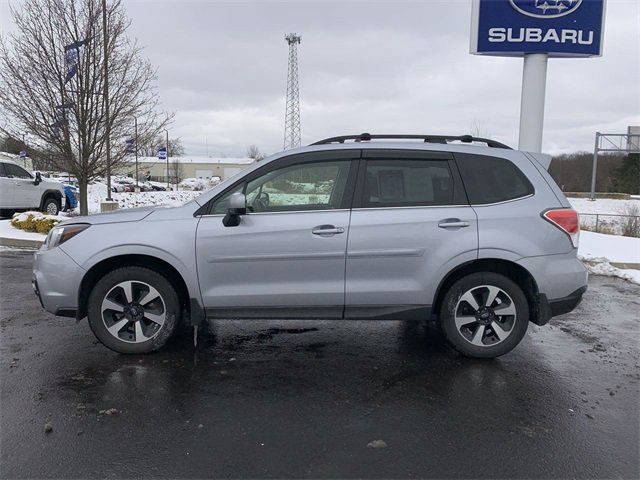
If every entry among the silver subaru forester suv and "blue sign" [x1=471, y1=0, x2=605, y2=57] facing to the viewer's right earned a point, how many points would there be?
0

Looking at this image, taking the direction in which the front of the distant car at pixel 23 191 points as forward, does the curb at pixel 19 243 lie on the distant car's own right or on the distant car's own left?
on the distant car's own right

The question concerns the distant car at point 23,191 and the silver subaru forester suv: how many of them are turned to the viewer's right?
1

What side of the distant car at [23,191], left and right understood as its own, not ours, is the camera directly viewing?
right

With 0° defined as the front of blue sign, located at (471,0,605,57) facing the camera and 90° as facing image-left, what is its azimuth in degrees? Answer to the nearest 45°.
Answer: approximately 0°

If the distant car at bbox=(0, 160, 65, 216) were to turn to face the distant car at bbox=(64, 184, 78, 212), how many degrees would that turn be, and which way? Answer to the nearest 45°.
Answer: approximately 45° to its left

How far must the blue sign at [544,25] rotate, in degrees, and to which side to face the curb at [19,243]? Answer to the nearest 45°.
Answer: approximately 90° to its right

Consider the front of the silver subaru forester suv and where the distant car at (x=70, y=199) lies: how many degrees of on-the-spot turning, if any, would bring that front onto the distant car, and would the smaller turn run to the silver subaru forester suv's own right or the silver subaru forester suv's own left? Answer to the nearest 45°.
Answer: approximately 45° to the silver subaru forester suv's own right

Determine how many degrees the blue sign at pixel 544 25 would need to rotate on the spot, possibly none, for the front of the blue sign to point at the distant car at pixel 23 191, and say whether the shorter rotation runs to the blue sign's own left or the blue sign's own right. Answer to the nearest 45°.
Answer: approximately 90° to the blue sign's own right

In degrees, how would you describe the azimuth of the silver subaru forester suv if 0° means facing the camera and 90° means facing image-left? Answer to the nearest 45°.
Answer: approximately 90°

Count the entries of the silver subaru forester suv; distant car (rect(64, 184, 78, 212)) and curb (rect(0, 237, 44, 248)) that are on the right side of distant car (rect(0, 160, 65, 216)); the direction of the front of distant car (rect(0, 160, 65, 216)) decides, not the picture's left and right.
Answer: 2

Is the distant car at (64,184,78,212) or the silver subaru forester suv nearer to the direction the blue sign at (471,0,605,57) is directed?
the silver subaru forester suv
